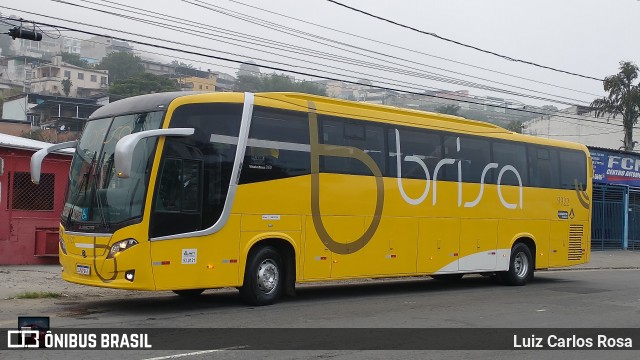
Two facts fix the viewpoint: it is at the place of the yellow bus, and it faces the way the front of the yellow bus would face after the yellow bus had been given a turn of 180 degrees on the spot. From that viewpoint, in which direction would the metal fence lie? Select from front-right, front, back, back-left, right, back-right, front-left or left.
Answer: front

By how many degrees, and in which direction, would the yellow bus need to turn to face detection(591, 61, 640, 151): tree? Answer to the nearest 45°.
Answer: approximately 180°

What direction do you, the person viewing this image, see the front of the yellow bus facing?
facing the viewer and to the left of the viewer
